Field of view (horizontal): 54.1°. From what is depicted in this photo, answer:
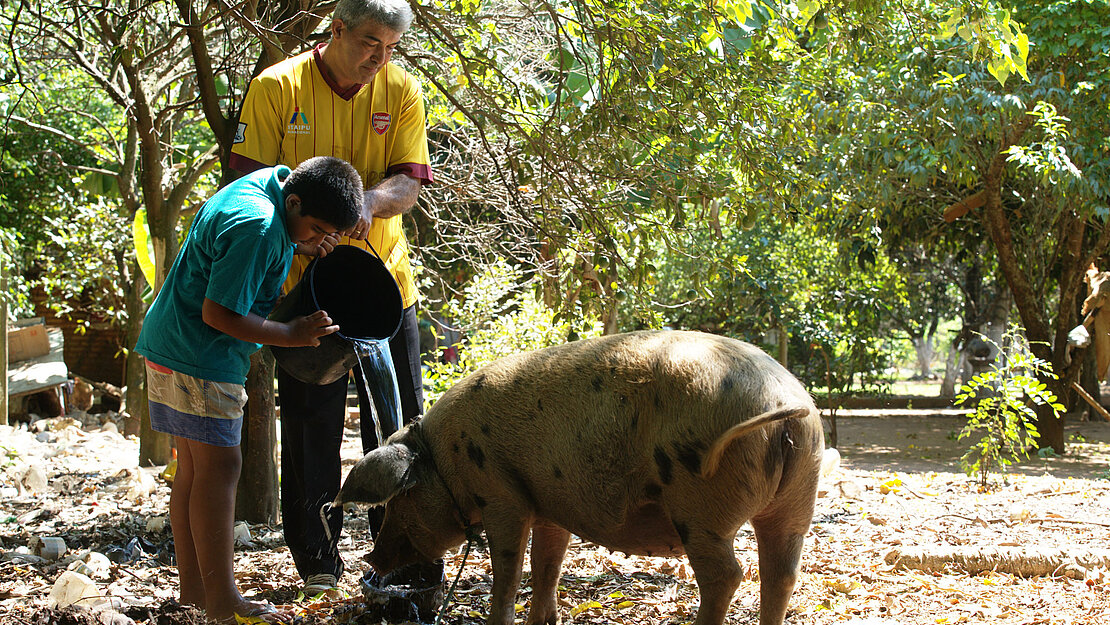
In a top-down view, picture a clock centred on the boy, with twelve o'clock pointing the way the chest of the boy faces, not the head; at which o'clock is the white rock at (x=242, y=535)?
The white rock is roughly at 9 o'clock from the boy.

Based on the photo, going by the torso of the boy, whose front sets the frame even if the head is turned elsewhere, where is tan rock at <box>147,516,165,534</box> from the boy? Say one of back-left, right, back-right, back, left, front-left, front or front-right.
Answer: left

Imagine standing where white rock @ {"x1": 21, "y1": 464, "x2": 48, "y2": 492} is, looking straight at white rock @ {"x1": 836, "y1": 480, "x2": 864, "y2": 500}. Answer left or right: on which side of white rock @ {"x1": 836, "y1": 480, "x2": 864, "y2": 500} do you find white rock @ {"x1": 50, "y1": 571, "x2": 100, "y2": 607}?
right

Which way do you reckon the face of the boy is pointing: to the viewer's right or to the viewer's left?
to the viewer's right

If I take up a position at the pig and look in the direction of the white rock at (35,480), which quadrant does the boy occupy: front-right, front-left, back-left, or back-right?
front-left

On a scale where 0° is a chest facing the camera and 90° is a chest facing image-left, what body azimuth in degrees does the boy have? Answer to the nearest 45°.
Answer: approximately 270°

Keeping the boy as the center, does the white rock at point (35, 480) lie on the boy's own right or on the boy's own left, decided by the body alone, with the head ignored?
on the boy's own left

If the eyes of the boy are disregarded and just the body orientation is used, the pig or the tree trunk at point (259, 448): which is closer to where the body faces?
the pig

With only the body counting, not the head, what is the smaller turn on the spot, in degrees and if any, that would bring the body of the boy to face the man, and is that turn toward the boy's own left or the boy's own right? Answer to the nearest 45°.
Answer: approximately 45° to the boy's own left

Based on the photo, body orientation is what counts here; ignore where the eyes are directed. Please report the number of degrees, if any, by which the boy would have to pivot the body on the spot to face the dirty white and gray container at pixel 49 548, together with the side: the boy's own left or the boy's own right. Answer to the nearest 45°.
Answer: approximately 135° to the boy's own left

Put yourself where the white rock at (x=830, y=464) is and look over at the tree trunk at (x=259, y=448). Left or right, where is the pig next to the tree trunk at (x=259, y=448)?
left

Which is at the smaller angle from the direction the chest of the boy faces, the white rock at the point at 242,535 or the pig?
the pig
